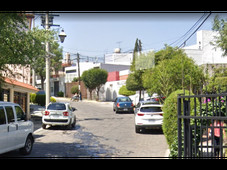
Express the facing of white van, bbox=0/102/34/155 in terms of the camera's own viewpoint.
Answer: facing away from the viewer and to the right of the viewer

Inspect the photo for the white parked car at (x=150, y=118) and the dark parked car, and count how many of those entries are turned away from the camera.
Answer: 2

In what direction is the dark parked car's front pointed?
away from the camera

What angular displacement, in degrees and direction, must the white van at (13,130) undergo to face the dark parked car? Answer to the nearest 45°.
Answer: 0° — it already faces it

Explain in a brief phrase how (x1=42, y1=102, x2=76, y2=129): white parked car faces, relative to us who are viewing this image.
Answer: facing away from the viewer

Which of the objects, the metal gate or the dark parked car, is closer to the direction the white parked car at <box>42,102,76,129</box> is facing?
the dark parked car

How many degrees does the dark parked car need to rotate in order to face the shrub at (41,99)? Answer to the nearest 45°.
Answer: approximately 45° to its left

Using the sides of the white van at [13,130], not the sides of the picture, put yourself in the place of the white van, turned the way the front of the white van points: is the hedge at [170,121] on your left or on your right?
on your right

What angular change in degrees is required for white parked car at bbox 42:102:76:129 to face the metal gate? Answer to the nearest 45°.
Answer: approximately 180°

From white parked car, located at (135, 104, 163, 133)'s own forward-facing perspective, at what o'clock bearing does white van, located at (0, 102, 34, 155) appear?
The white van is roughly at 7 o'clock from the white parked car.

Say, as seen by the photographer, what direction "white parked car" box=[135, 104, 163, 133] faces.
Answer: facing away from the viewer
